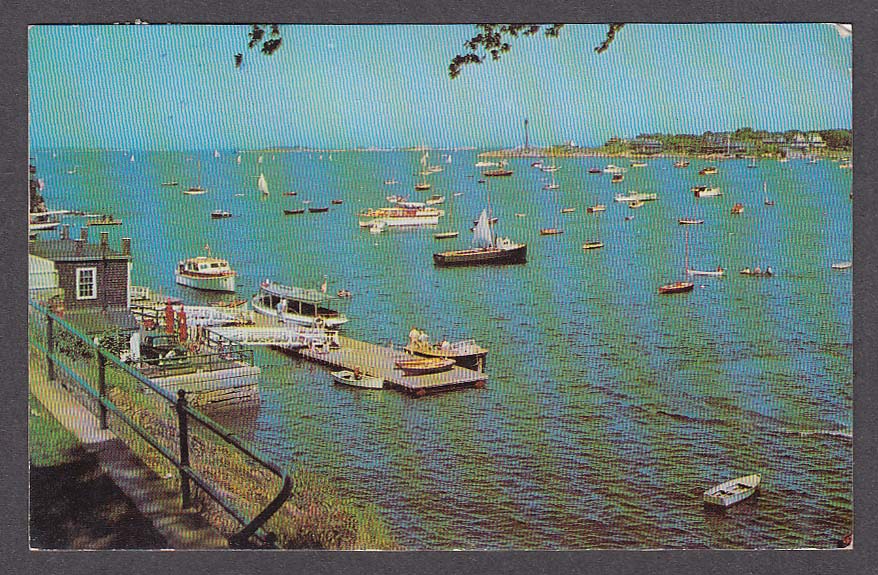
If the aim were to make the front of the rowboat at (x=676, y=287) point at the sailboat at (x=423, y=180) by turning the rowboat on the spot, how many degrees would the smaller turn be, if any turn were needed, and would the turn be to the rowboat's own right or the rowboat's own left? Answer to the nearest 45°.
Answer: approximately 90° to the rowboat's own left

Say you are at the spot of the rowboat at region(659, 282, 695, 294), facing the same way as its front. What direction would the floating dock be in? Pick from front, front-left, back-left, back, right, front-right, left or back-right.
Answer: back

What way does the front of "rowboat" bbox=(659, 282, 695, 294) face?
to the viewer's right

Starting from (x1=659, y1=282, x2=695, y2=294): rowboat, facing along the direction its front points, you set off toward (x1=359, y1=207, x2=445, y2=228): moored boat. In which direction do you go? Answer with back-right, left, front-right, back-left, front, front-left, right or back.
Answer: back
